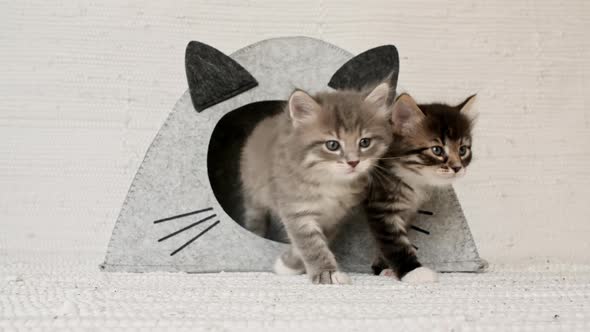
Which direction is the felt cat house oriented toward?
toward the camera

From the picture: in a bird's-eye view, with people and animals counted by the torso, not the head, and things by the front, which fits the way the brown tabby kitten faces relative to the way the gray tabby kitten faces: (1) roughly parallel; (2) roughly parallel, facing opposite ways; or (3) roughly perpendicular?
roughly parallel

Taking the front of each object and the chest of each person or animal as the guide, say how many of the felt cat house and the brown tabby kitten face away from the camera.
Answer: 0

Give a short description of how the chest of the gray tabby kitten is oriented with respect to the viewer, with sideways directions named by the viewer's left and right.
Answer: facing the viewer and to the right of the viewer
